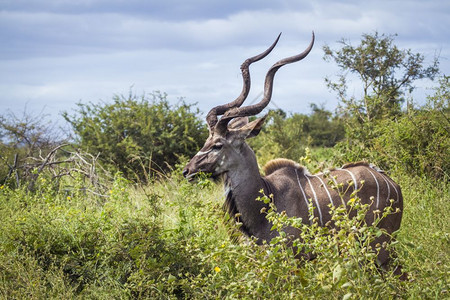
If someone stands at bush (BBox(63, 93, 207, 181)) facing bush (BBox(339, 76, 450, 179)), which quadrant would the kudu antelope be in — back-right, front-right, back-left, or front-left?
front-right

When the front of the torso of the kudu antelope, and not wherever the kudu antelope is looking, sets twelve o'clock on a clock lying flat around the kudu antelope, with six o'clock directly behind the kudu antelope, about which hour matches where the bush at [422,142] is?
The bush is roughly at 4 o'clock from the kudu antelope.

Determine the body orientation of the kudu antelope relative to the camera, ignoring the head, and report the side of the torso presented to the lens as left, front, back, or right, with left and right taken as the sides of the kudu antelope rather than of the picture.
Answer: left

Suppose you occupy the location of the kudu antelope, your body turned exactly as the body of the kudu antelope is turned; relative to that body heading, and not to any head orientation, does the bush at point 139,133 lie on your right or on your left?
on your right
